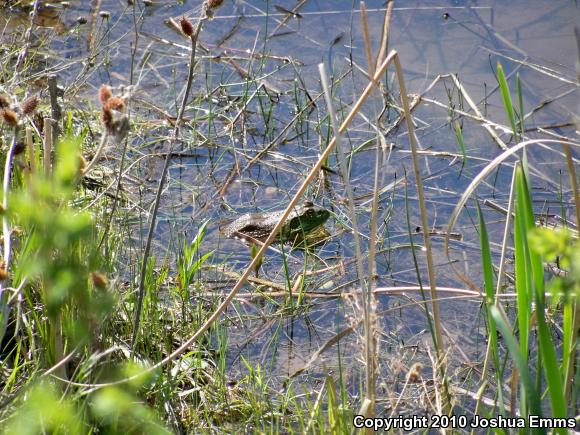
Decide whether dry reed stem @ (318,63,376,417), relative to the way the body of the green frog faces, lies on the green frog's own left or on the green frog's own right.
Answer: on the green frog's own right

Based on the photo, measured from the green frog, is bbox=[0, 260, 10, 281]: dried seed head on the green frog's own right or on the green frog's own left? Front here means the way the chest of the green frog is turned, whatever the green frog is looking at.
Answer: on the green frog's own right

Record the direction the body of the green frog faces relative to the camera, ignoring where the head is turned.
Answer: to the viewer's right
